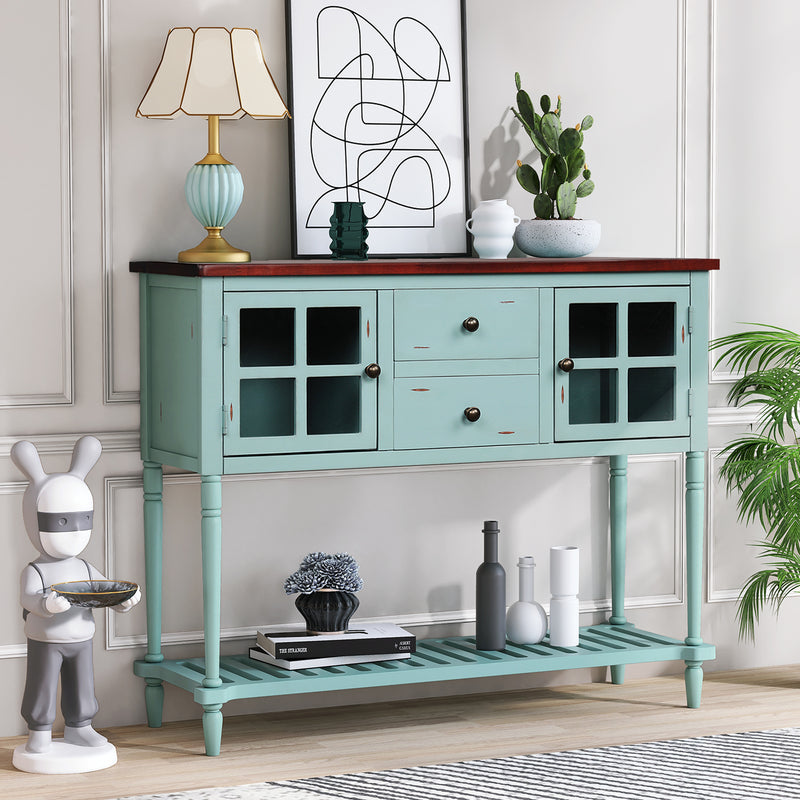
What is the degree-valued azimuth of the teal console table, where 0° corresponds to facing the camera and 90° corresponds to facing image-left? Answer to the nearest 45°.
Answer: approximately 315°

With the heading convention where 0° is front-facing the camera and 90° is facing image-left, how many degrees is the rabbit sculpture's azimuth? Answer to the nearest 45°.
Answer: approximately 315°

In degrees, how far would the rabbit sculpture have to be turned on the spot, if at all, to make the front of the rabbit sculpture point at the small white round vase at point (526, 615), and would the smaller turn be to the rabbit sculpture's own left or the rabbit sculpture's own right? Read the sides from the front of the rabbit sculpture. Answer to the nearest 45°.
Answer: approximately 45° to the rabbit sculpture's own left

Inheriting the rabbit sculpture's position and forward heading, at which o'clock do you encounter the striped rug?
The striped rug is roughly at 11 o'clock from the rabbit sculpture.

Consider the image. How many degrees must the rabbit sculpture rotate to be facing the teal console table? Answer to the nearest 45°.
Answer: approximately 45° to its left

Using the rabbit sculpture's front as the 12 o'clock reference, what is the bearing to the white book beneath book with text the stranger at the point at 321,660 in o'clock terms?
The white book beneath book with text the stranger is roughly at 10 o'clock from the rabbit sculpture.

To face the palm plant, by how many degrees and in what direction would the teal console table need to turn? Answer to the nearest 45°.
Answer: approximately 90° to its left

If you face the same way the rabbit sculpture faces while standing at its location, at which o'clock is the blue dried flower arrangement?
The blue dried flower arrangement is roughly at 10 o'clock from the rabbit sculpture.

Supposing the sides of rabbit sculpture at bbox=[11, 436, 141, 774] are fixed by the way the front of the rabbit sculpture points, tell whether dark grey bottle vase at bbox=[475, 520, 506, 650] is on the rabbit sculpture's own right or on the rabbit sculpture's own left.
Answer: on the rabbit sculpture's own left

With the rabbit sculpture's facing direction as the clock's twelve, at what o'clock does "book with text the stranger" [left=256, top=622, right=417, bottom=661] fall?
The book with text the stranger is roughly at 10 o'clock from the rabbit sculpture.
